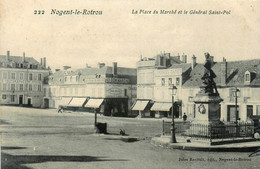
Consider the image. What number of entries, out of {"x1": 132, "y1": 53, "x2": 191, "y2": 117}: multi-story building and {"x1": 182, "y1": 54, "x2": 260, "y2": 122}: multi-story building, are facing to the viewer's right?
0

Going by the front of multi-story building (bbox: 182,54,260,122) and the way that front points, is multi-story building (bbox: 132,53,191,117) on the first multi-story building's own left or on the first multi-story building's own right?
on the first multi-story building's own right

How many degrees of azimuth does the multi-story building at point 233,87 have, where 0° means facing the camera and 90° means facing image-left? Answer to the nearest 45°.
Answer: approximately 0°

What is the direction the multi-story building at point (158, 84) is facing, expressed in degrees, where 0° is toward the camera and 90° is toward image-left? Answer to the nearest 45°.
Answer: approximately 45°

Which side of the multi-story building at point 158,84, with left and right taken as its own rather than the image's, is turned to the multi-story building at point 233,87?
left
